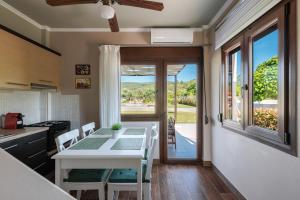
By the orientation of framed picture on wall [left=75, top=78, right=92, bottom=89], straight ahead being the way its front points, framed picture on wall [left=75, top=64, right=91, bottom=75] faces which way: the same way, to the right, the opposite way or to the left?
the same way

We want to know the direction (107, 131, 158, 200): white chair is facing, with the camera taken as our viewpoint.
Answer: facing to the left of the viewer

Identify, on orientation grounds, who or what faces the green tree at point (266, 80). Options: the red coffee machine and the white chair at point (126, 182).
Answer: the red coffee machine

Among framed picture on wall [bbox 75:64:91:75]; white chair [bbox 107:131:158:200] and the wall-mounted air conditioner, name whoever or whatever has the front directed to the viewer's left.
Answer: the white chair

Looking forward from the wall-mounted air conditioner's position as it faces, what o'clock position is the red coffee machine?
The red coffee machine is roughly at 2 o'clock from the wall-mounted air conditioner.

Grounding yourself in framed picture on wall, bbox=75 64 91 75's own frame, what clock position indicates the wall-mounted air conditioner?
The wall-mounted air conditioner is roughly at 10 o'clock from the framed picture on wall.

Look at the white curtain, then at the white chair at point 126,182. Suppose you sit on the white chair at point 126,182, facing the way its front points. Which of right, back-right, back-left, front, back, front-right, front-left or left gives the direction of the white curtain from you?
right

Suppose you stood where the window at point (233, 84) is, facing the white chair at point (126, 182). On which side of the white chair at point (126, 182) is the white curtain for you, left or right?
right

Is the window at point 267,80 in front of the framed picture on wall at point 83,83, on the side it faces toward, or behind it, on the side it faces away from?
in front

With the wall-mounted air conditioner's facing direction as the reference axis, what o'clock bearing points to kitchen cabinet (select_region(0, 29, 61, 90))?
The kitchen cabinet is roughly at 2 o'clock from the wall-mounted air conditioner.

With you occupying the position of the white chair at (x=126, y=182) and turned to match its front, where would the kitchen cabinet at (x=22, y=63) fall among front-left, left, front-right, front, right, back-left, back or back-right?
front-right

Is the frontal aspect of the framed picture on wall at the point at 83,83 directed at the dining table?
yes

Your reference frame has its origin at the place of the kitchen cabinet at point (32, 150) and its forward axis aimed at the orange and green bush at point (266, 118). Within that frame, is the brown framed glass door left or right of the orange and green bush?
left

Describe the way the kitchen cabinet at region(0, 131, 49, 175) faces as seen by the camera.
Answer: facing the viewer and to the right of the viewer

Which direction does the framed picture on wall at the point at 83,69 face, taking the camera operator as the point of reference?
facing the viewer

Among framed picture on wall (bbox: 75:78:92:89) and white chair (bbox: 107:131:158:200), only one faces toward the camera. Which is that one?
the framed picture on wall

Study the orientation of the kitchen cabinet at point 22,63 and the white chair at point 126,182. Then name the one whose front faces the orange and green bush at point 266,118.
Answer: the kitchen cabinet

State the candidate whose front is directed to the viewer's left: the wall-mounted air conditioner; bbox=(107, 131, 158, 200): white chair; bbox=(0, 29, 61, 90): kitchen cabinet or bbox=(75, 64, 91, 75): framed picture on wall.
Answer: the white chair
